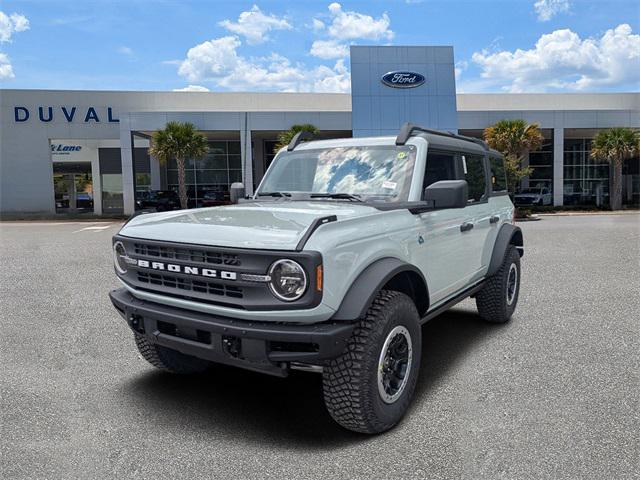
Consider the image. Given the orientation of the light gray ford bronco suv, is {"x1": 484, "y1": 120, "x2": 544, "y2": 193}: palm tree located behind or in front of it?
behind

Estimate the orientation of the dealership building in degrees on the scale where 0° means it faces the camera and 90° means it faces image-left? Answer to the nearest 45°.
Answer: approximately 0°

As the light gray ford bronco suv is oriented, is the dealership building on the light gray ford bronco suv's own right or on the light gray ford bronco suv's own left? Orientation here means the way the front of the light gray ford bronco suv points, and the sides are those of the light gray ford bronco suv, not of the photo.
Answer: on the light gray ford bronco suv's own right

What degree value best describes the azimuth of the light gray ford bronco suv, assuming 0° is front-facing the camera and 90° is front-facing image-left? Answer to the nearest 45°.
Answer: approximately 45°

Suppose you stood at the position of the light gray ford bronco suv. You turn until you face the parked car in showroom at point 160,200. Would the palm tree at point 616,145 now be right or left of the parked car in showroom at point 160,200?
right

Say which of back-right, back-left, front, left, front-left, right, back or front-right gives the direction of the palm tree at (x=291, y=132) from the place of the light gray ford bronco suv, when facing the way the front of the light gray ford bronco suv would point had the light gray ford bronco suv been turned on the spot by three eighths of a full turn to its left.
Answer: left

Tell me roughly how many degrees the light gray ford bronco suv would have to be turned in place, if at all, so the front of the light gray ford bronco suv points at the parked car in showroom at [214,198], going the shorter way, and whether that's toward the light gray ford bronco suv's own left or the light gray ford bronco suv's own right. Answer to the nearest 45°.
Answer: approximately 135° to the light gray ford bronco suv's own right
